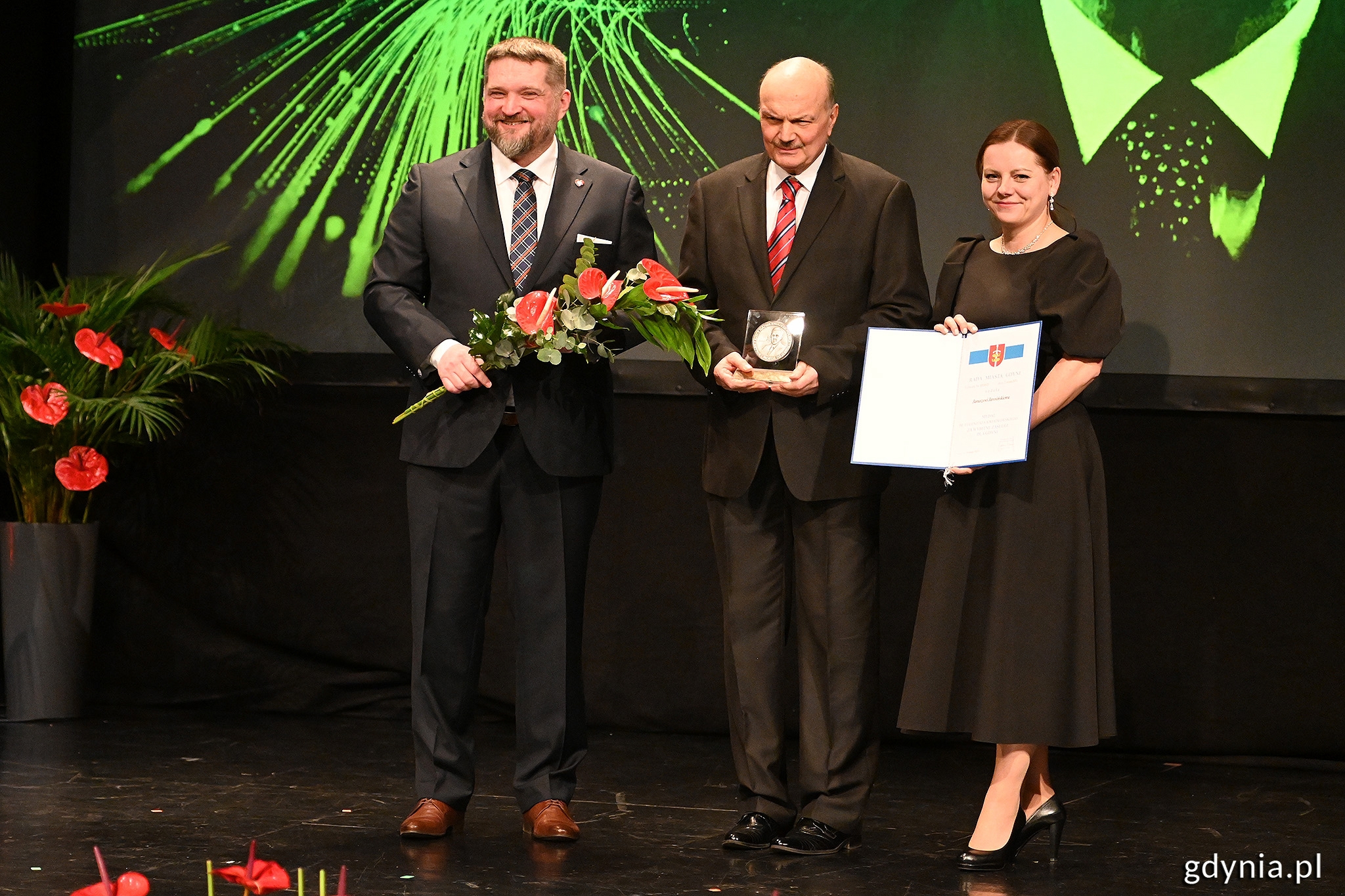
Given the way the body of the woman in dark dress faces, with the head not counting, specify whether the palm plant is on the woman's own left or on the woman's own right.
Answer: on the woman's own right

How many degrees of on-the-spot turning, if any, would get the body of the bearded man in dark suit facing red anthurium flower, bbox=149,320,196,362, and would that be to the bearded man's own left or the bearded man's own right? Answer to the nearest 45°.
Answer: approximately 135° to the bearded man's own right

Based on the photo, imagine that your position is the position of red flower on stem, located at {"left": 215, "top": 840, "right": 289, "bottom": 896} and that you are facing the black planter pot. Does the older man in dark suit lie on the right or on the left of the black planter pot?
right

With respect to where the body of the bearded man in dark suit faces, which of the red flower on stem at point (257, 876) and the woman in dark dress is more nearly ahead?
the red flower on stem

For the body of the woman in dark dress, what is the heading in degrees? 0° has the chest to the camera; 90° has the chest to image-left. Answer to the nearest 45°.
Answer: approximately 45°

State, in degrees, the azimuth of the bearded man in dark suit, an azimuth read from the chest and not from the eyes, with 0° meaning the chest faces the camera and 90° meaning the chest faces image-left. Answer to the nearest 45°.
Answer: approximately 0°

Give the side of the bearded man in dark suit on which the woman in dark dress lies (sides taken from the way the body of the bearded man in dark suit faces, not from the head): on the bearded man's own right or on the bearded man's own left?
on the bearded man's own left

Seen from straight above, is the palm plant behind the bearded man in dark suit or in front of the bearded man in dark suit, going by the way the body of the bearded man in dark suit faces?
behind
